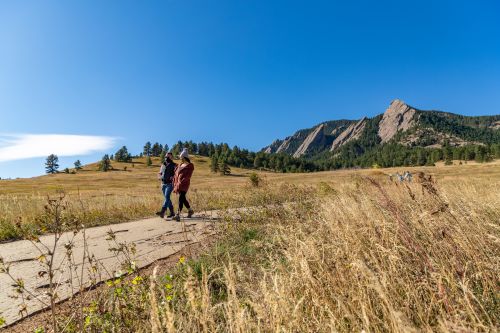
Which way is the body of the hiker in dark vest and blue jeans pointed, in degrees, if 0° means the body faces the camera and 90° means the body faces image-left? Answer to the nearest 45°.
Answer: approximately 45°
